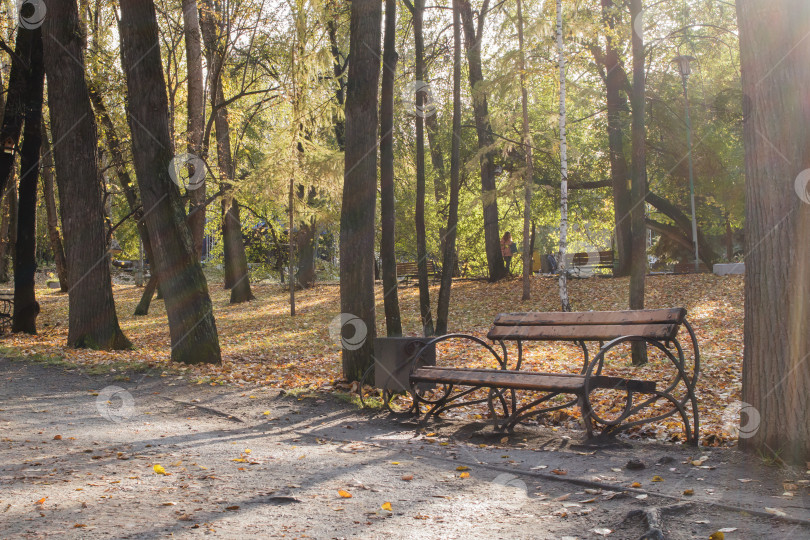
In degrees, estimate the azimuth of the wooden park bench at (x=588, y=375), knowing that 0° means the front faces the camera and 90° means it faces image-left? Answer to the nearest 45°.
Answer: approximately 45°

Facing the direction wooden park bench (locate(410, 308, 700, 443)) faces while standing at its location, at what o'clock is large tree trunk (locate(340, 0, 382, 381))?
The large tree trunk is roughly at 3 o'clock from the wooden park bench.

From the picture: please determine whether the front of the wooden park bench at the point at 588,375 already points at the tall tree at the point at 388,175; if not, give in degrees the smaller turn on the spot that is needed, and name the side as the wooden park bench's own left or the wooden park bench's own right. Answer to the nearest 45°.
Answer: approximately 90° to the wooden park bench's own right

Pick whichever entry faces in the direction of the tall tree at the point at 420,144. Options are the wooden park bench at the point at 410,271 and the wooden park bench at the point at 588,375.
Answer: the wooden park bench at the point at 410,271

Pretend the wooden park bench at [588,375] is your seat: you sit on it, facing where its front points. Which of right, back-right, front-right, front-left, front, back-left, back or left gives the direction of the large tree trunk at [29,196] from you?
right

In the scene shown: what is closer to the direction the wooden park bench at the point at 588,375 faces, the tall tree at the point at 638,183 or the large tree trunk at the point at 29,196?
the large tree trunk

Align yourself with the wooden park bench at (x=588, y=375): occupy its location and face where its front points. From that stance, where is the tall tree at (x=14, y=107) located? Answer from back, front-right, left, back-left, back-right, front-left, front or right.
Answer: right

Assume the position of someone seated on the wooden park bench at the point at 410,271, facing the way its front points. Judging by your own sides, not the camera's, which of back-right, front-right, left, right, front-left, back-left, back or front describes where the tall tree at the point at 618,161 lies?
front-left

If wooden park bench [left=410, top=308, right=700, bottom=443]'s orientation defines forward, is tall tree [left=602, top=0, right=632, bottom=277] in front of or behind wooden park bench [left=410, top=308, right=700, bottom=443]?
behind

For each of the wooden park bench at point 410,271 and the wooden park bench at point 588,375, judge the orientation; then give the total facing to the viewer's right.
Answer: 0

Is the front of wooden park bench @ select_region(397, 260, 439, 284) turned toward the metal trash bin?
yes

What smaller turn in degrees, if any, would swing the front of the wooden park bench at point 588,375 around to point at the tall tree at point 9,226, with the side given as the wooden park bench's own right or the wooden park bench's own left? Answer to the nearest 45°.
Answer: approximately 90° to the wooden park bench's own right
